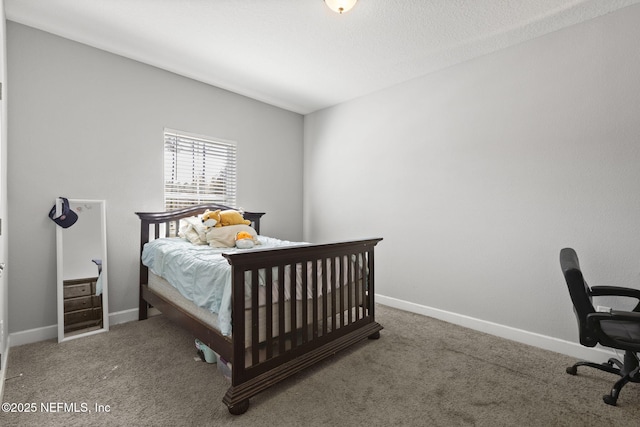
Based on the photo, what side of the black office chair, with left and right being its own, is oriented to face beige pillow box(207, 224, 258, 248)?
back

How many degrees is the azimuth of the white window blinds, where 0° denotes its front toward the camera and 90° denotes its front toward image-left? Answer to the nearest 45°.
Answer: approximately 315°

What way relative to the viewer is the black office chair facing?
to the viewer's right

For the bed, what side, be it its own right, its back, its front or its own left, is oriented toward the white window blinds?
back

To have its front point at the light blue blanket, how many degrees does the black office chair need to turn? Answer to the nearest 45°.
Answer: approximately 135° to its right

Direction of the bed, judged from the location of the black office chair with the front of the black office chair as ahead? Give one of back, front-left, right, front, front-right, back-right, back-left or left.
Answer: back-right

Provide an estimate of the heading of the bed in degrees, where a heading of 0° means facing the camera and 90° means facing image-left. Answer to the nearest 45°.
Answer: approximately 315°

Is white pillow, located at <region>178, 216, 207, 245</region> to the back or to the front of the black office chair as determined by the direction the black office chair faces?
to the back

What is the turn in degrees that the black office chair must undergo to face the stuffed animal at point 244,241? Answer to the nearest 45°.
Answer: approximately 180°
